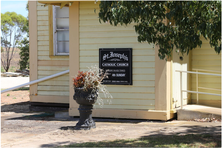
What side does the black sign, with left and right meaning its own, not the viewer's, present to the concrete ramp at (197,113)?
left

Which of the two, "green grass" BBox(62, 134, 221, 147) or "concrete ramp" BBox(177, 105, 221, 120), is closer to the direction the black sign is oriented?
the green grass

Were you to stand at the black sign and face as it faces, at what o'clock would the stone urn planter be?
The stone urn planter is roughly at 1 o'clock from the black sign.

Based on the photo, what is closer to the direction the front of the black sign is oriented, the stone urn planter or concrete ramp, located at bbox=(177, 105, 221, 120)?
the stone urn planter

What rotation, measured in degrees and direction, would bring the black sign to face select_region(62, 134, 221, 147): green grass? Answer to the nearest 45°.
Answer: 0° — it already faces it

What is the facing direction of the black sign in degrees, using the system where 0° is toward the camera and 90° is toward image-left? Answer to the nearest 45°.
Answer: approximately 0°
